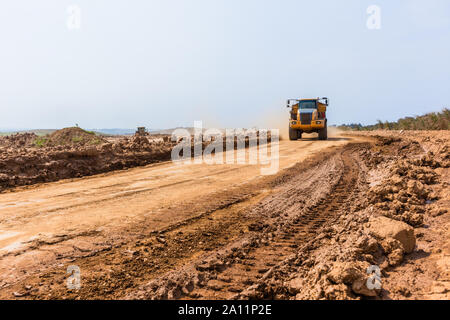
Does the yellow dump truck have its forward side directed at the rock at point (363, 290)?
yes

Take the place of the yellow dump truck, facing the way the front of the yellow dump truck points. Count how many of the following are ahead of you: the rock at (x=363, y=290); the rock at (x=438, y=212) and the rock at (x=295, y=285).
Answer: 3

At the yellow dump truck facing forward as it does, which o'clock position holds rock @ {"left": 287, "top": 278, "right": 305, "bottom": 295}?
The rock is roughly at 12 o'clock from the yellow dump truck.

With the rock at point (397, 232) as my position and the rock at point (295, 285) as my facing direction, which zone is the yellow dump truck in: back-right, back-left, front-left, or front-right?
back-right

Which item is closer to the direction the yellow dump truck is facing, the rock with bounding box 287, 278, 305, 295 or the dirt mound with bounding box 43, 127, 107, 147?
the rock

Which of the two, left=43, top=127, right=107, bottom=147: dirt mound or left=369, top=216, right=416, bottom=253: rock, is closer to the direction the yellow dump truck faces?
the rock

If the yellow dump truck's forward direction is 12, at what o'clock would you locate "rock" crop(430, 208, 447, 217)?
The rock is roughly at 12 o'clock from the yellow dump truck.

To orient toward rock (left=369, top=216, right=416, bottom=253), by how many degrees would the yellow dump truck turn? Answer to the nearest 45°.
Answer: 0° — it already faces it

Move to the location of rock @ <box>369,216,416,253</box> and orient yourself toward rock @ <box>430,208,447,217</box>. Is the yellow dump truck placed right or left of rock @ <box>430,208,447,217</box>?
left

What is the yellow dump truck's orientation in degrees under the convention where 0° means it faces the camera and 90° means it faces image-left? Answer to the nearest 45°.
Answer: approximately 0°
